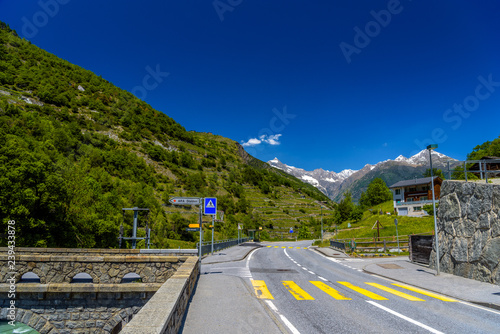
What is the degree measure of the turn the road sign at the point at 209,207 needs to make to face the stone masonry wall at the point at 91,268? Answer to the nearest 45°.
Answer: approximately 45° to its right

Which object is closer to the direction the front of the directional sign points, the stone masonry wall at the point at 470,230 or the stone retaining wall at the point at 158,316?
the stone retaining wall

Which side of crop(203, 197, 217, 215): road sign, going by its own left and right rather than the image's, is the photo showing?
front

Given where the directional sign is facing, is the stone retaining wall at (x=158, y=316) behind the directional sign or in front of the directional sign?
in front

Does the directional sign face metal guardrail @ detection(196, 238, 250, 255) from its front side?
no

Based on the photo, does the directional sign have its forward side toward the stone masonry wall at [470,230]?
no

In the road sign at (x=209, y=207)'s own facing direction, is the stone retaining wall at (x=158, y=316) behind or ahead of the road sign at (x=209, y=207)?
ahead

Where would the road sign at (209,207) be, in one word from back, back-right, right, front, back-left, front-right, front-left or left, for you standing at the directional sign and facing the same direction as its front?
back-left

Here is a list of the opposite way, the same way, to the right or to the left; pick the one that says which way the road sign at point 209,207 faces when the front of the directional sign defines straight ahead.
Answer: the same way

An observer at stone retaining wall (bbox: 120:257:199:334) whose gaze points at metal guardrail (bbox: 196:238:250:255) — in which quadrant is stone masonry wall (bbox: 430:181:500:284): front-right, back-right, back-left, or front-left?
front-right

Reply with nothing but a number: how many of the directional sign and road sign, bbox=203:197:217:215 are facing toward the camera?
2

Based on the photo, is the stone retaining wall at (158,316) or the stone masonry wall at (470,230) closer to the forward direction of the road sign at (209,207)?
the stone retaining wall
